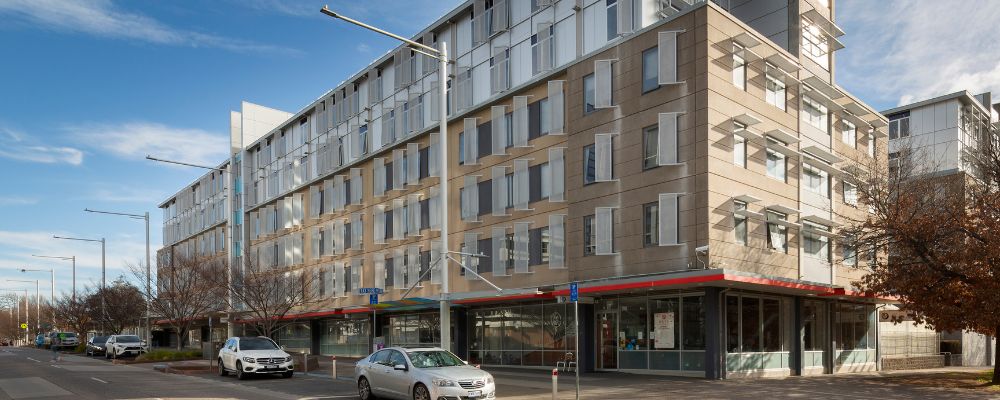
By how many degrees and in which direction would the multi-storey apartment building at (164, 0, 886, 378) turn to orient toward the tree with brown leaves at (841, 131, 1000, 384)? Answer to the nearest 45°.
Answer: approximately 90° to its left

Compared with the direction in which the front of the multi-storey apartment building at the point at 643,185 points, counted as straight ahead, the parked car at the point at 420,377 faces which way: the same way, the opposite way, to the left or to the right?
to the left

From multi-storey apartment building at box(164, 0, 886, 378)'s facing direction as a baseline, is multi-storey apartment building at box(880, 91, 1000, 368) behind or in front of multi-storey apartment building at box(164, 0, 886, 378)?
behind

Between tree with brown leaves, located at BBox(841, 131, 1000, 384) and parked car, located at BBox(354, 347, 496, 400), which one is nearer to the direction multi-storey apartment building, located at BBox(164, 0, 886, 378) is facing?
the parked car
